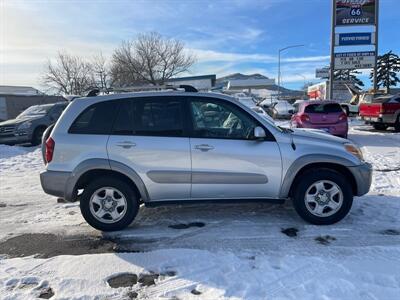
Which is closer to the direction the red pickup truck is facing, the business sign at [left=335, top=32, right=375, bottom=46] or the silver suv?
the business sign

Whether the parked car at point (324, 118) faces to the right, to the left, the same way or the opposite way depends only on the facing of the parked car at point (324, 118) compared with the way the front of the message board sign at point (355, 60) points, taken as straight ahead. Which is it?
the opposite way

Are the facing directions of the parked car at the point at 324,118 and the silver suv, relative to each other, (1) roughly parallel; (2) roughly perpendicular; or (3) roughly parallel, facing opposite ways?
roughly perpendicular

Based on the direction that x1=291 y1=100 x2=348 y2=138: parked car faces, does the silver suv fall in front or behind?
behind

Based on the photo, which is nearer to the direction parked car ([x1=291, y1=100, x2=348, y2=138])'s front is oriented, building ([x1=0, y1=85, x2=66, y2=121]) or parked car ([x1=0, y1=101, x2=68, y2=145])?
the building

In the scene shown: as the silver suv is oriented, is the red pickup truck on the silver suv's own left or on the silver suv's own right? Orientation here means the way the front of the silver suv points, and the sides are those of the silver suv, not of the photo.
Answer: on the silver suv's own left

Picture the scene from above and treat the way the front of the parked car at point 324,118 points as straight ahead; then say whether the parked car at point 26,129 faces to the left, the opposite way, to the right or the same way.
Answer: the opposite way

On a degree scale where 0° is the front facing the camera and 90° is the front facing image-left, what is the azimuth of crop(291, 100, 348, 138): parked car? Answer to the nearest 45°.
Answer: approximately 180°
